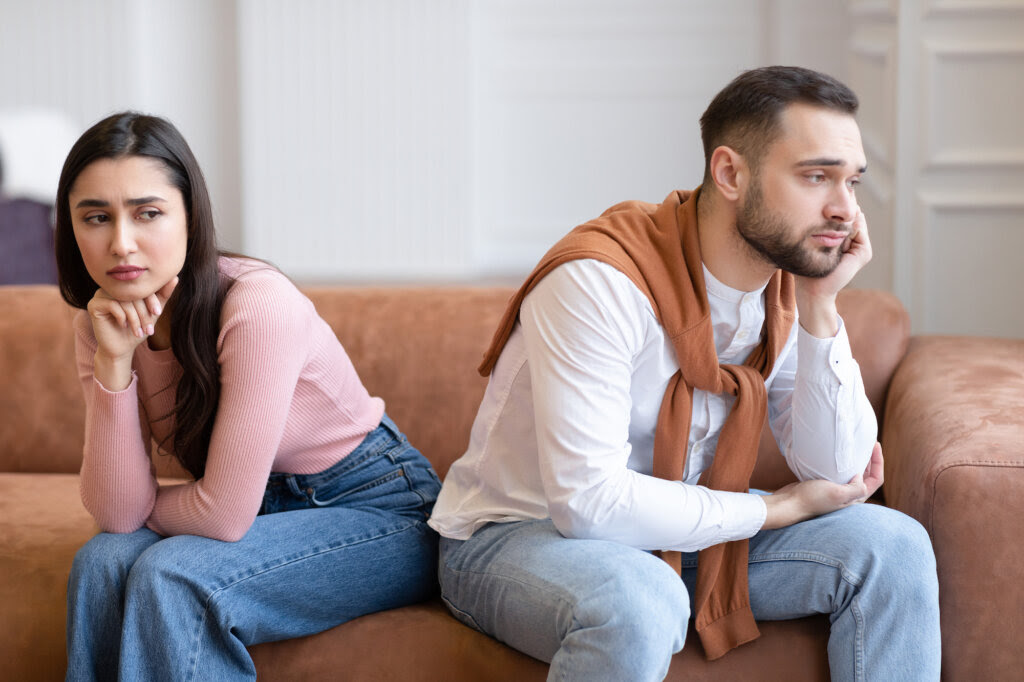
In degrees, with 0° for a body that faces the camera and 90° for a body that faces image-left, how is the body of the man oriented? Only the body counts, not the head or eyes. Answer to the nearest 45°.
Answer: approximately 315°

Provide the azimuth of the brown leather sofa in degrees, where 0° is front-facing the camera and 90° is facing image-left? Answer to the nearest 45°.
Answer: approximately 0°

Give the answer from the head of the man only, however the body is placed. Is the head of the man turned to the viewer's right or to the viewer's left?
to the viewer's right
